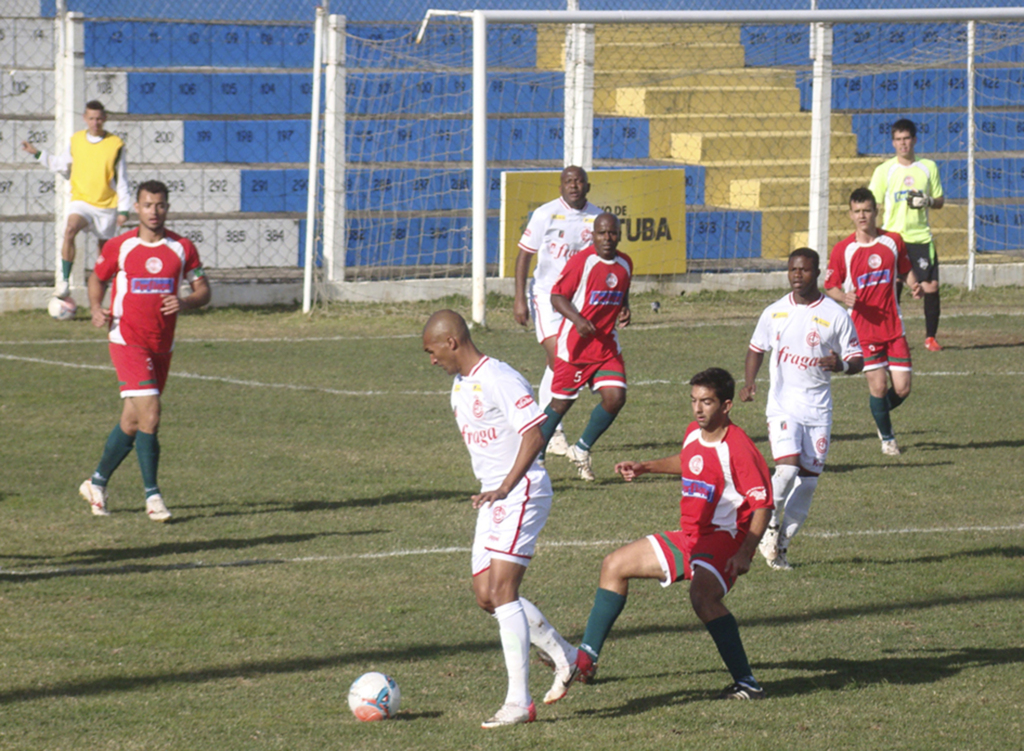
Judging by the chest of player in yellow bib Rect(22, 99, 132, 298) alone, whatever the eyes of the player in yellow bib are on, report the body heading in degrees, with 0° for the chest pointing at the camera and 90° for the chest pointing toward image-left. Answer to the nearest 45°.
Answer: approximately 0°

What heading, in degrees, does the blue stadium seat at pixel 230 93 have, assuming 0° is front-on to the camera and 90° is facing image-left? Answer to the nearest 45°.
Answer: approximately 0°

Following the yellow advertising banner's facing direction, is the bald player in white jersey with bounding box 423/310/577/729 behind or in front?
in front

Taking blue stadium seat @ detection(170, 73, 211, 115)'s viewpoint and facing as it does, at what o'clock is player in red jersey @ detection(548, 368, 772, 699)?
The player in red jersey is roughly at 12 o'clock from the blue stadium seat.

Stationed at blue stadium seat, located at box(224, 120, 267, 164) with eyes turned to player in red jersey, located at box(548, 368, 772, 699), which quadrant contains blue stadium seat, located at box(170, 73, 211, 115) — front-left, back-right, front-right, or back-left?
back-right

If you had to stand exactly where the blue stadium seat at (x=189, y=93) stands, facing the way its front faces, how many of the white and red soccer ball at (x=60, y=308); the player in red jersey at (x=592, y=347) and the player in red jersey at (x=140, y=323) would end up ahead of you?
3

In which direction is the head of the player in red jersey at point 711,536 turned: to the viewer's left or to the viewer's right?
to the viewer's left
